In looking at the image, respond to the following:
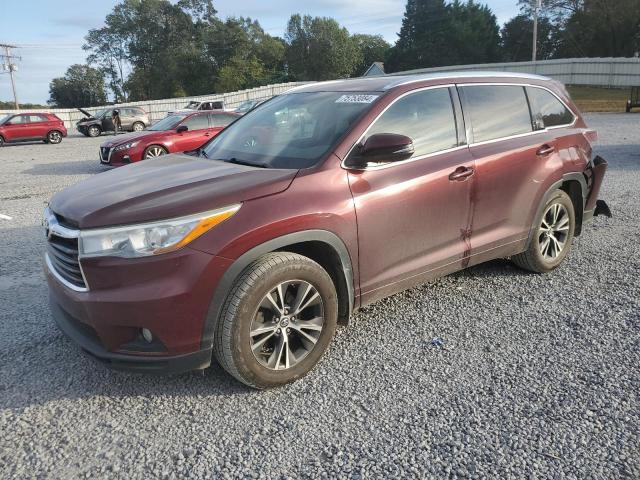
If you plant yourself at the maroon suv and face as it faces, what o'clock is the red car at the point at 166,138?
The red car is roughly at 4 o'clock from the maroon suv.

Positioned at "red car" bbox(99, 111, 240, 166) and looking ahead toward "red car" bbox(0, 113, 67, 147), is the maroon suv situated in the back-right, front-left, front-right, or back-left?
back-left

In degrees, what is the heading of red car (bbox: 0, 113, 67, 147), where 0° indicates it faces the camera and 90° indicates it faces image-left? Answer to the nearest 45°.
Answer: approximately 90°

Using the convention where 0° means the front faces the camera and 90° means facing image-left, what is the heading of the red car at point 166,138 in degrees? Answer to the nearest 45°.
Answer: approximately 45°

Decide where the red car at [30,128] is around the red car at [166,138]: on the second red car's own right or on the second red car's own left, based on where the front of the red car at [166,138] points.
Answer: on the second red car's own right

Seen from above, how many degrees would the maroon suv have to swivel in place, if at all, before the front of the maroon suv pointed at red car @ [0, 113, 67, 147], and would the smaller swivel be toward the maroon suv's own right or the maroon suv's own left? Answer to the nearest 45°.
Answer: approximately 90° to the maroon suv's own right

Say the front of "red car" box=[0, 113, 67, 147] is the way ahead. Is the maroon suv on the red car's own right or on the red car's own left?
on the red car's own left

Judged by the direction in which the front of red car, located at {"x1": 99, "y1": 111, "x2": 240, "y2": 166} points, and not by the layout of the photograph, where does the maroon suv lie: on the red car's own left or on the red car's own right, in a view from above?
on the red car's own left
